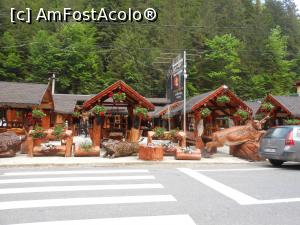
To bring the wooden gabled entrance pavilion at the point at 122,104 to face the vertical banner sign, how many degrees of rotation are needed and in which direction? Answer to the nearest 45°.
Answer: approximately 45° to its left

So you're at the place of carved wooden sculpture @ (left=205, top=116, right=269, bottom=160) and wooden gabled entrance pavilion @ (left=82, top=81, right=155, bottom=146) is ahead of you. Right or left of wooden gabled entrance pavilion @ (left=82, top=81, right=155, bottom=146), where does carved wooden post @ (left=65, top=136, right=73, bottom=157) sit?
left

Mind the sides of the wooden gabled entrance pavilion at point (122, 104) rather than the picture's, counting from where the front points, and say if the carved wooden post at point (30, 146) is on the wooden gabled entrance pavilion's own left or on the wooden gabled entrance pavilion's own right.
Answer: on the wooden gabled entrance pavilion's own right

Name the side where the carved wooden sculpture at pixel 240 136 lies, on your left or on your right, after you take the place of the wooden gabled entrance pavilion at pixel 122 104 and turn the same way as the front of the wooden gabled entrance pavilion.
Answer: on your left

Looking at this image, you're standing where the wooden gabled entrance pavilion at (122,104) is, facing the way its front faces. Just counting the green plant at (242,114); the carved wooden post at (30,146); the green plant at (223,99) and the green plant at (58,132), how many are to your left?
2

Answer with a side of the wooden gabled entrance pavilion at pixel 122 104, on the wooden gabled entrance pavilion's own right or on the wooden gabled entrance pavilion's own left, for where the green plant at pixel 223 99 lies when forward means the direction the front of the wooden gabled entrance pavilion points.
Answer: on the wooden gabled entrance pavilion's own left

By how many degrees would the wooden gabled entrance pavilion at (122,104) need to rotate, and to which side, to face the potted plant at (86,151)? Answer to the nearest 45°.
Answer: approximately 45° to its right

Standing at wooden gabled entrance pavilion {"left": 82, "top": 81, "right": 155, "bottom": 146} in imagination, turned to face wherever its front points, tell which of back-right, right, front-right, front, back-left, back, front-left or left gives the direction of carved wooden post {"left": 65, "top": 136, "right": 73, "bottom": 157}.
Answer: front-right

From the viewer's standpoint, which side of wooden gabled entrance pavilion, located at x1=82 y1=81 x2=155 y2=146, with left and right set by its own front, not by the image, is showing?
front

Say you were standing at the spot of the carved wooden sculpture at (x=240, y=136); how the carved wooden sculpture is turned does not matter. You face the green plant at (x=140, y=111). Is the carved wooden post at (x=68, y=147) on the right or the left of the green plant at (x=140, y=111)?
left

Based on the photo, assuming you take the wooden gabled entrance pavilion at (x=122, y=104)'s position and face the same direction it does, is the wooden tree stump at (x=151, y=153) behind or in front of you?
in front

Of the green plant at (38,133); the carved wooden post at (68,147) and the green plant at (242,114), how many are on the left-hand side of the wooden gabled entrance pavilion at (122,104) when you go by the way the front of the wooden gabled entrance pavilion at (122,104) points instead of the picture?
1

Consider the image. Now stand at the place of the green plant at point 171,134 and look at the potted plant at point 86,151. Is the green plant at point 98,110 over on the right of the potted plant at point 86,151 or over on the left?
right

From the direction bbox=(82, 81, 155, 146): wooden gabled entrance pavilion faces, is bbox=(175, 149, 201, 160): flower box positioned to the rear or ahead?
ahead

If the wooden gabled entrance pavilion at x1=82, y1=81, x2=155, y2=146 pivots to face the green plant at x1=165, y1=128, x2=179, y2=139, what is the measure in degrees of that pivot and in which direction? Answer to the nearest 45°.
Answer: approximately 45° to its left

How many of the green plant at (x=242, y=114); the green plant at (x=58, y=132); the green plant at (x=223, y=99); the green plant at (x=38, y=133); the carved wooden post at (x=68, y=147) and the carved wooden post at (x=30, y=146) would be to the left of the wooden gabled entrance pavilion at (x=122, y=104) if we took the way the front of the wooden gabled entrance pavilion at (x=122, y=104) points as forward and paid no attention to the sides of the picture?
2

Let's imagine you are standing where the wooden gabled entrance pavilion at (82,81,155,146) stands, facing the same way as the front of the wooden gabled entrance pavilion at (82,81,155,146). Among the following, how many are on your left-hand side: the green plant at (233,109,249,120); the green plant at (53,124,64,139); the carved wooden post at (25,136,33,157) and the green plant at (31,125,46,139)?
1

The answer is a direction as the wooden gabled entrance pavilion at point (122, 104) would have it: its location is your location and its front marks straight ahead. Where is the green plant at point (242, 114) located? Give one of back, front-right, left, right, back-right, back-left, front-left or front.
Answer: left

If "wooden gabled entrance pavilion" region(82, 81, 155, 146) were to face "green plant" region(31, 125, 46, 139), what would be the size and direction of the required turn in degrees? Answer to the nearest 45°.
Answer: approximately 45° to its right
